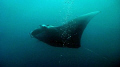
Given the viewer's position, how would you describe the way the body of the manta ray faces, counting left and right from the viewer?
facing to the left of the viewer
